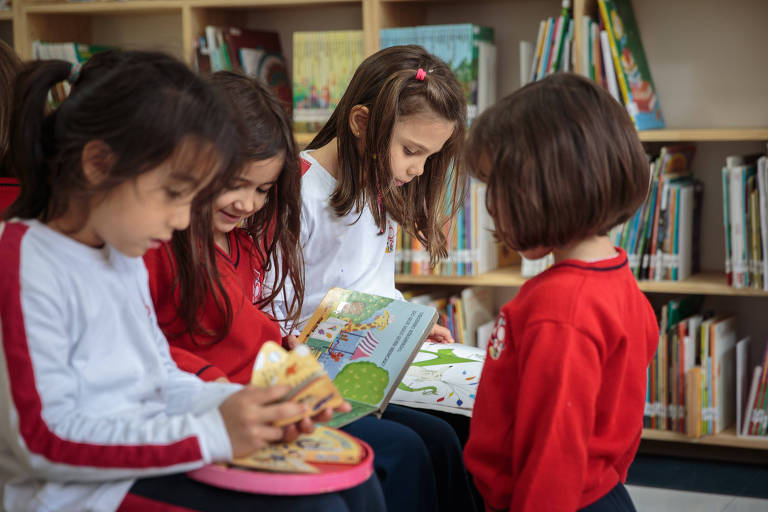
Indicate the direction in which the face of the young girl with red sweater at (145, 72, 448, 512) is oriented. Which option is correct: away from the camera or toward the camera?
toward the camera

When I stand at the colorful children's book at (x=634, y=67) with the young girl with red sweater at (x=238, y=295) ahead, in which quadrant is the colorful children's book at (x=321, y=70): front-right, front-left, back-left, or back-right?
front-right

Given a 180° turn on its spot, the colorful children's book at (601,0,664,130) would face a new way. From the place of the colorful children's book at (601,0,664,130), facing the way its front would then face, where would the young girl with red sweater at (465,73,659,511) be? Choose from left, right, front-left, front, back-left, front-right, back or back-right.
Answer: back

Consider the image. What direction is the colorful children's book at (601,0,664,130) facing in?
toward the camera

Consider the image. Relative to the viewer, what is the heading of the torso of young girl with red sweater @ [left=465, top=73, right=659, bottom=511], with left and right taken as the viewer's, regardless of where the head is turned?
facing to the left of the viewer

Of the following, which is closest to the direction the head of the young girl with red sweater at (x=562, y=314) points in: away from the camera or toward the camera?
away from the camera

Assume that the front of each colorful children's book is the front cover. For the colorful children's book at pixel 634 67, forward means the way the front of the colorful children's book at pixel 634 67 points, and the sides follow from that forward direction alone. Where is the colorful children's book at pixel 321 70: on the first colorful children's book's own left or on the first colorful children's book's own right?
on the first colorful children's book's own right

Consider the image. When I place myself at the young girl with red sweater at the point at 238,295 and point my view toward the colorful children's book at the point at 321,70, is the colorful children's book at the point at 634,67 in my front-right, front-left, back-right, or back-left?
front-right

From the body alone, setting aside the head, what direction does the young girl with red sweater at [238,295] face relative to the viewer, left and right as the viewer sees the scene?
facing the viewer and to the right of the viewer

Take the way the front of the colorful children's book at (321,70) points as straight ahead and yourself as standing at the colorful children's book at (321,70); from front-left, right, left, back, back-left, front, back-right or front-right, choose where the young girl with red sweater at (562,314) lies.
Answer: front

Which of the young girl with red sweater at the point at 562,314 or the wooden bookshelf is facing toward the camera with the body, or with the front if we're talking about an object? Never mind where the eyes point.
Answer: the wooden bookshelf

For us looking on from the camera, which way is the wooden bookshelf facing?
facing the viewer
